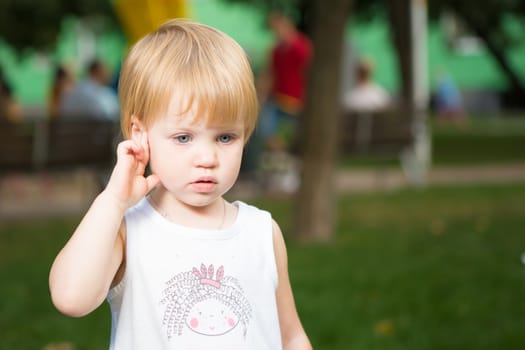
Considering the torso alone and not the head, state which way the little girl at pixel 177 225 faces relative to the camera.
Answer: toward the camera

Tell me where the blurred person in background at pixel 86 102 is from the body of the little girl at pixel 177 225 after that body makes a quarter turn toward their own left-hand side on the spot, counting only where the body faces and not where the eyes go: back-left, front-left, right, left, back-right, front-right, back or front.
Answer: left

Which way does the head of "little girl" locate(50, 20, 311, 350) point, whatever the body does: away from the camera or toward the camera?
toward the camera

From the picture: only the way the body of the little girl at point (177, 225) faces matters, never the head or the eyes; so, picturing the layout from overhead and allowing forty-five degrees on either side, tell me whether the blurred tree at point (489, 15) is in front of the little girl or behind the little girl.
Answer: behind

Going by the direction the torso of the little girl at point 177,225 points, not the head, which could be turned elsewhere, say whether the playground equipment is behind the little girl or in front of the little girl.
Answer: behind
